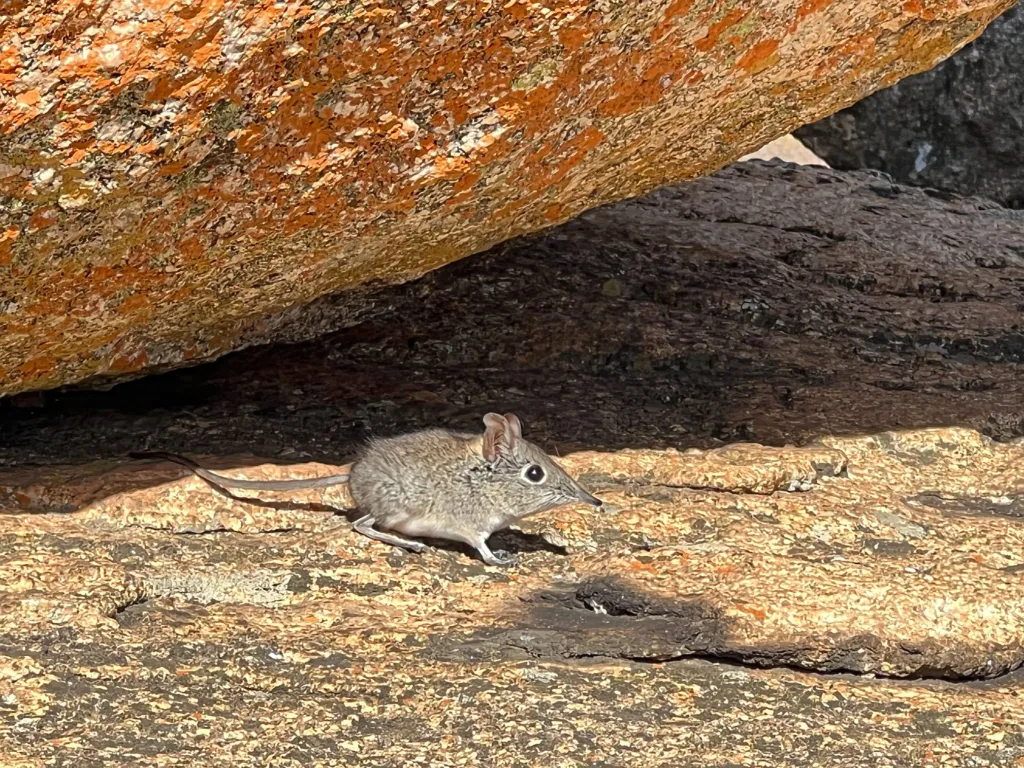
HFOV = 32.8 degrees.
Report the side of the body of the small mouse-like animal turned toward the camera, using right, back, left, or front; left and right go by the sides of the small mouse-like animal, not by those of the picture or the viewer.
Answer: right
